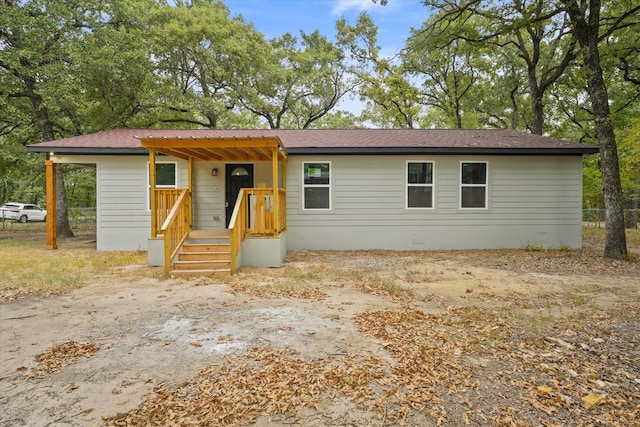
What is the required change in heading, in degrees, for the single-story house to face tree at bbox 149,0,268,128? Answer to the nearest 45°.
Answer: approximately 135° to its right

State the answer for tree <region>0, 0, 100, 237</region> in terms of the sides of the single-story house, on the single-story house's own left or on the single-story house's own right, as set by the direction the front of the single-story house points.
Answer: on the single-story house's own right

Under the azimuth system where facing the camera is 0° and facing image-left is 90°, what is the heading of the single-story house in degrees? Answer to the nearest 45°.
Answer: approximately 0°

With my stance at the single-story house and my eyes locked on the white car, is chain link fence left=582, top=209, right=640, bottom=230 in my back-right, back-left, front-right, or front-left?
back-right

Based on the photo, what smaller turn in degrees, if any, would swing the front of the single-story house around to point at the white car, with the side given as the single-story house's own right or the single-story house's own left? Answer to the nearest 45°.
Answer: approximately 135° to the single-story house's own right

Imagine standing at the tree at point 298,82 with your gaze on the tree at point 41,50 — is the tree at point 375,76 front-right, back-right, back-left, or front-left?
back-left

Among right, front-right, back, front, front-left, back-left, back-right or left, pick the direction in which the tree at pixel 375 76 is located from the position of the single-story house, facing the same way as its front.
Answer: back

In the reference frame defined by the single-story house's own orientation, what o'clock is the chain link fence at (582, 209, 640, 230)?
The chain link fence is roughly at 8 o'clock from the single-story house.
